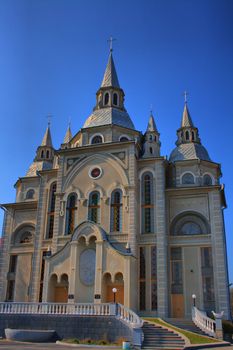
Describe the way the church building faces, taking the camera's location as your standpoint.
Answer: facing the viewer and to the left of the viewer

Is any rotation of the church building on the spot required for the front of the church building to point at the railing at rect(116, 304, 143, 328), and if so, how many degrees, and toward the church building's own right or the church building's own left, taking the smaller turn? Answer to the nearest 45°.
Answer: approximately 45° to the church building's own left

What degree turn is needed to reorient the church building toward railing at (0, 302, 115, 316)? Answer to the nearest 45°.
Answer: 0° — it already faces it

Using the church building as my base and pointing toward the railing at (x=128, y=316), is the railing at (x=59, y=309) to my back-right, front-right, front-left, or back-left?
front-right
